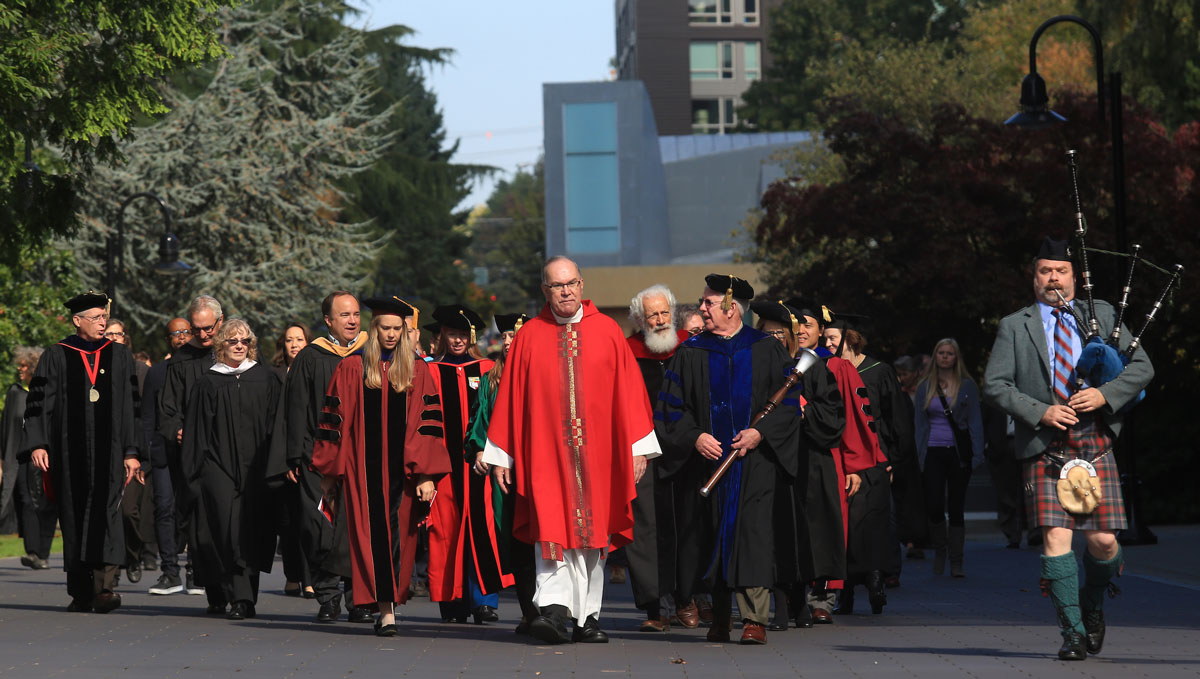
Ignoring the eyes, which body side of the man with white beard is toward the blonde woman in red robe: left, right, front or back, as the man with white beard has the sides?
right

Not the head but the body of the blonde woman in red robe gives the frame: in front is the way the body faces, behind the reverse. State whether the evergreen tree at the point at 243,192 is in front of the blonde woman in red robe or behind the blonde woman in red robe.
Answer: behind

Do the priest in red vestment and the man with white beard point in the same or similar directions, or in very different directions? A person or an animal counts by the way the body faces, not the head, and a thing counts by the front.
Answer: same or similar directions

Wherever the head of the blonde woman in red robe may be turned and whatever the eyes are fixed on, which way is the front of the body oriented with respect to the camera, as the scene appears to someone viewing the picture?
toward the camera

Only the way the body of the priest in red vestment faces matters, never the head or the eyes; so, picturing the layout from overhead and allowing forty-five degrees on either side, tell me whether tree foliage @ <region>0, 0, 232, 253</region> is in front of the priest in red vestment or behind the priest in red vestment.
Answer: behind

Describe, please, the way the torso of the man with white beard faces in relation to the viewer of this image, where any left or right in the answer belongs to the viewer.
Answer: facing the viewer

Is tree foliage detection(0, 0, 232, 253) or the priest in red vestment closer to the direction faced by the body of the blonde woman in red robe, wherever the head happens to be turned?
the priest in red vestment

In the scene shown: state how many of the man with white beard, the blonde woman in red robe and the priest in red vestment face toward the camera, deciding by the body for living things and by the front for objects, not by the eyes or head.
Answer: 3

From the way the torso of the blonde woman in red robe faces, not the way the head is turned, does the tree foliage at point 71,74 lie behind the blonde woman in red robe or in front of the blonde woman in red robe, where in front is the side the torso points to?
behind

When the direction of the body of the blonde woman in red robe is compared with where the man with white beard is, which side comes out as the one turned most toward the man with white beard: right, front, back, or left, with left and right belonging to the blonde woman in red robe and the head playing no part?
left

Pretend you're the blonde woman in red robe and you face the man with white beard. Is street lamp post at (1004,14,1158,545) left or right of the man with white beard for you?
left

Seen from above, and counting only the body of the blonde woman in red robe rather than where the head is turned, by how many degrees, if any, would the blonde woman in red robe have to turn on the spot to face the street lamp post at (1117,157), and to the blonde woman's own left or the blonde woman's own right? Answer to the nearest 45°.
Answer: approximately 135° to the blonde woman's own left
